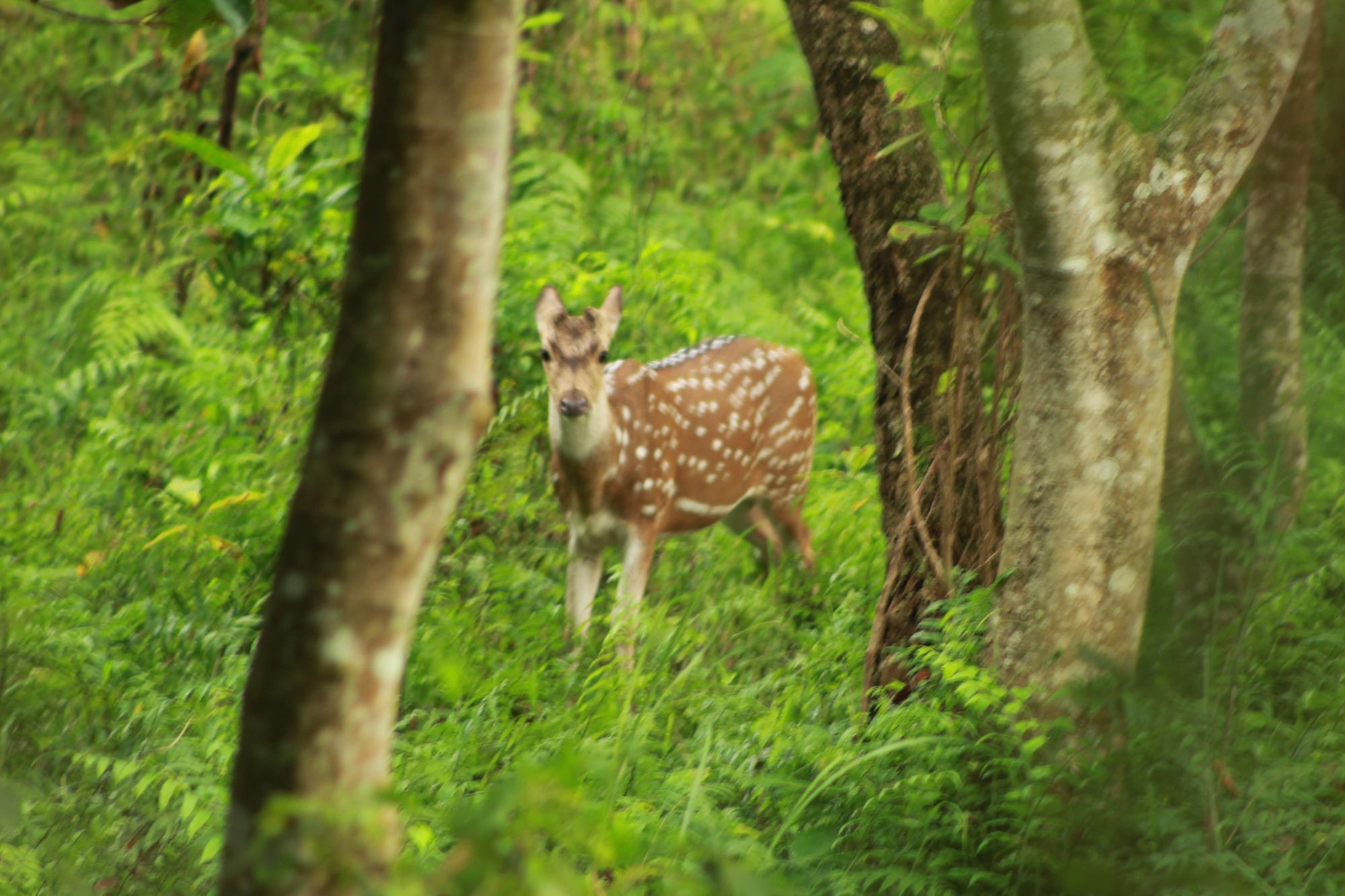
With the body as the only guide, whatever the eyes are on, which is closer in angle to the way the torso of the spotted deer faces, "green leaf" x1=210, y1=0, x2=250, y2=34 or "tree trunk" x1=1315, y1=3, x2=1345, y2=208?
the green leaf

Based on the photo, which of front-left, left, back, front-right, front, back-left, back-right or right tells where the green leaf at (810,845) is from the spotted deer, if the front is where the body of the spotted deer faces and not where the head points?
front-left

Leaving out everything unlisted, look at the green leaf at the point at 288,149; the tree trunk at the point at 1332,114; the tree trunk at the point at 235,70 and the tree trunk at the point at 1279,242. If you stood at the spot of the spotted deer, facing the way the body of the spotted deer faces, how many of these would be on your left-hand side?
2

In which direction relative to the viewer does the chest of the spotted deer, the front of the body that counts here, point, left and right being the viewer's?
facing the viewer and to the left of the viewer

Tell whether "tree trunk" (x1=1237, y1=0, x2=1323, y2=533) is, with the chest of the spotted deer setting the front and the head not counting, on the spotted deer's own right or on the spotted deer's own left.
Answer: on the spotted deer's own left

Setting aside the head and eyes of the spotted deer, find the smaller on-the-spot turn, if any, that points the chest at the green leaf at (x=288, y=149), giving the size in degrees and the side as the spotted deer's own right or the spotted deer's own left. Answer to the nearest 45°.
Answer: approximately 45° to the spotted deer's own right

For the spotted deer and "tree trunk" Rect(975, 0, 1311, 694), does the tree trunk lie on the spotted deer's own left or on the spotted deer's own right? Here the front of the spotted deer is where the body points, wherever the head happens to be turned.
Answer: on the spotted deer's own left
